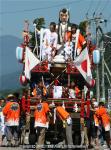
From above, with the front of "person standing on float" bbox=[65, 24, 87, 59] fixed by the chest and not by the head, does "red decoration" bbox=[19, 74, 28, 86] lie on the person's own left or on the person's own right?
on the person's own right

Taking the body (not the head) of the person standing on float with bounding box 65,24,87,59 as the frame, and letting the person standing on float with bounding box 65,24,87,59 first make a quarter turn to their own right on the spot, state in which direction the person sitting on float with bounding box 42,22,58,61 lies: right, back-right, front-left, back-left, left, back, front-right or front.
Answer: front

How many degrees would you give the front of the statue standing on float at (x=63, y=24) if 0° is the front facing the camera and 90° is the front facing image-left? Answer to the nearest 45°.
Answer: approximately 0°

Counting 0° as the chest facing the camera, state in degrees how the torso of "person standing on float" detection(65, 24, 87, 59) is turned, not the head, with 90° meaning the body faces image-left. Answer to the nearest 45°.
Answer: approximately 0°
